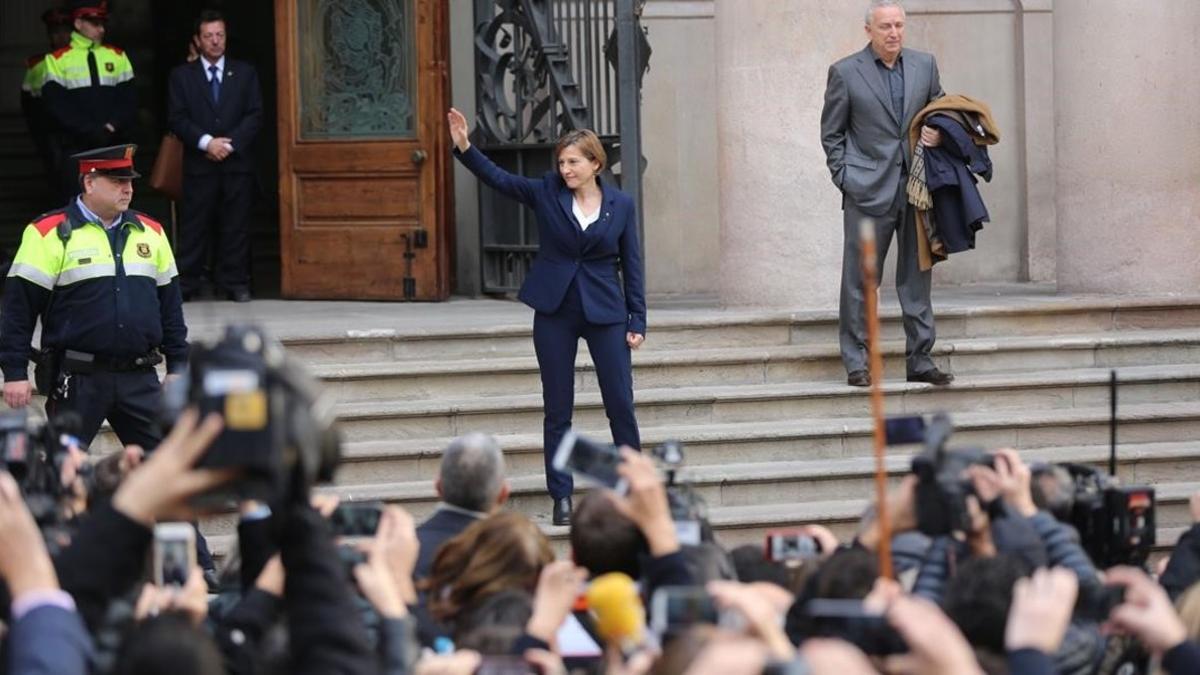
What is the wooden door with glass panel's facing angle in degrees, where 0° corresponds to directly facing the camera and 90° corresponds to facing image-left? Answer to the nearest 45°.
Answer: approximately 0°

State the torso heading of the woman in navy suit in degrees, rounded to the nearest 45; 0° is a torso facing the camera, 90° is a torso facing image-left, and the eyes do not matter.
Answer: approximately 0°

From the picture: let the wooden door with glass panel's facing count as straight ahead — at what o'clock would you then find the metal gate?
The metal gate is roughly at 10 o'clock from the wooden door with glass panel.

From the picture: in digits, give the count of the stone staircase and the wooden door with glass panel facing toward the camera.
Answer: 2

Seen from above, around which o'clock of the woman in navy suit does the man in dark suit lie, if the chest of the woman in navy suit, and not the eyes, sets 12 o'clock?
The man in dark suit is roughly at 5 o'clock from the woman in navy suit.

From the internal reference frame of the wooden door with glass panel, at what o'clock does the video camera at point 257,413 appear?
The video camera is roughly at 12 o'clock from the wooden door with glass panel.

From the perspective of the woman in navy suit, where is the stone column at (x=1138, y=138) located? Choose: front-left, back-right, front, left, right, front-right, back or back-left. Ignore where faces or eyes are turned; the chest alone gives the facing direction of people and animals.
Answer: back-left

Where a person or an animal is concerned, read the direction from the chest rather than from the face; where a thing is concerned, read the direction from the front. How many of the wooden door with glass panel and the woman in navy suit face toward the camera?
2

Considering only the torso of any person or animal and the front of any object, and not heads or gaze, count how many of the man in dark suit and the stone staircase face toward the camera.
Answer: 2

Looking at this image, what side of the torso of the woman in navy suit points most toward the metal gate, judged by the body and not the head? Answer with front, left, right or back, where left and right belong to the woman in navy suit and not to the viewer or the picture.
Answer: back
